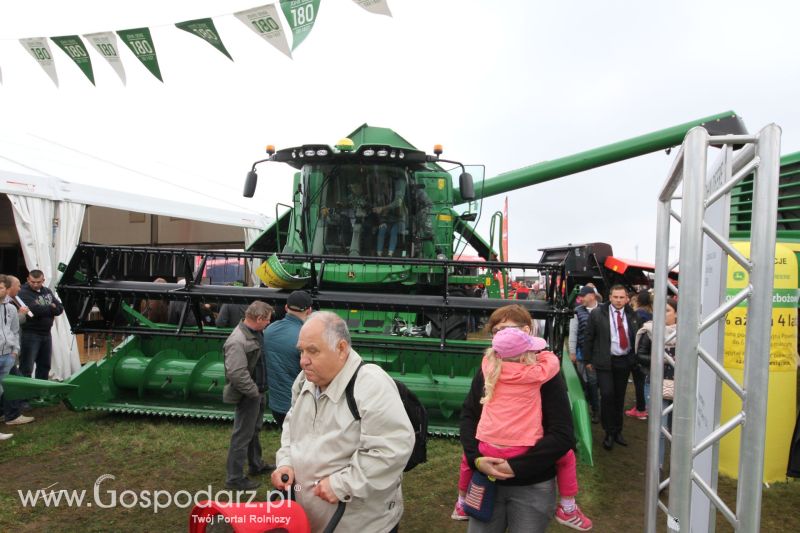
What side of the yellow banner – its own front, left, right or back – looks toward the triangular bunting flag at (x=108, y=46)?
right

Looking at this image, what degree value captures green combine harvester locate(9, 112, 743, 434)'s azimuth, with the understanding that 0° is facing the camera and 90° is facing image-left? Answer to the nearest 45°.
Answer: approximately 0°

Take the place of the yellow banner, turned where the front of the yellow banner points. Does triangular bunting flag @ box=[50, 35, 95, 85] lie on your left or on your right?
on your right

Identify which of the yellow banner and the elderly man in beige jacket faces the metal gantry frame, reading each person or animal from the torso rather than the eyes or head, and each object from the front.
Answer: the yellow banner

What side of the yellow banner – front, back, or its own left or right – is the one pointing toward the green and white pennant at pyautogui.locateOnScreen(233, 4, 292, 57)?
right

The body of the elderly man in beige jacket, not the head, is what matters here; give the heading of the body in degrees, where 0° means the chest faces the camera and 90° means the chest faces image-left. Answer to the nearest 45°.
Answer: approximately 45°

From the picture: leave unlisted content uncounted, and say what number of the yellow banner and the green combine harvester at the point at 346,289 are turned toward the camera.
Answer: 2

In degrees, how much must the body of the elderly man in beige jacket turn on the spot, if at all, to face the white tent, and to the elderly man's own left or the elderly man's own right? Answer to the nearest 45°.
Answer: approximately 90° to the elderly man's own right

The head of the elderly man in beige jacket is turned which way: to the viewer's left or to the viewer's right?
to the viewer's left

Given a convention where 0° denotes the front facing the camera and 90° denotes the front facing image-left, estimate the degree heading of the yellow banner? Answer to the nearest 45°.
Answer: approximately 0°
